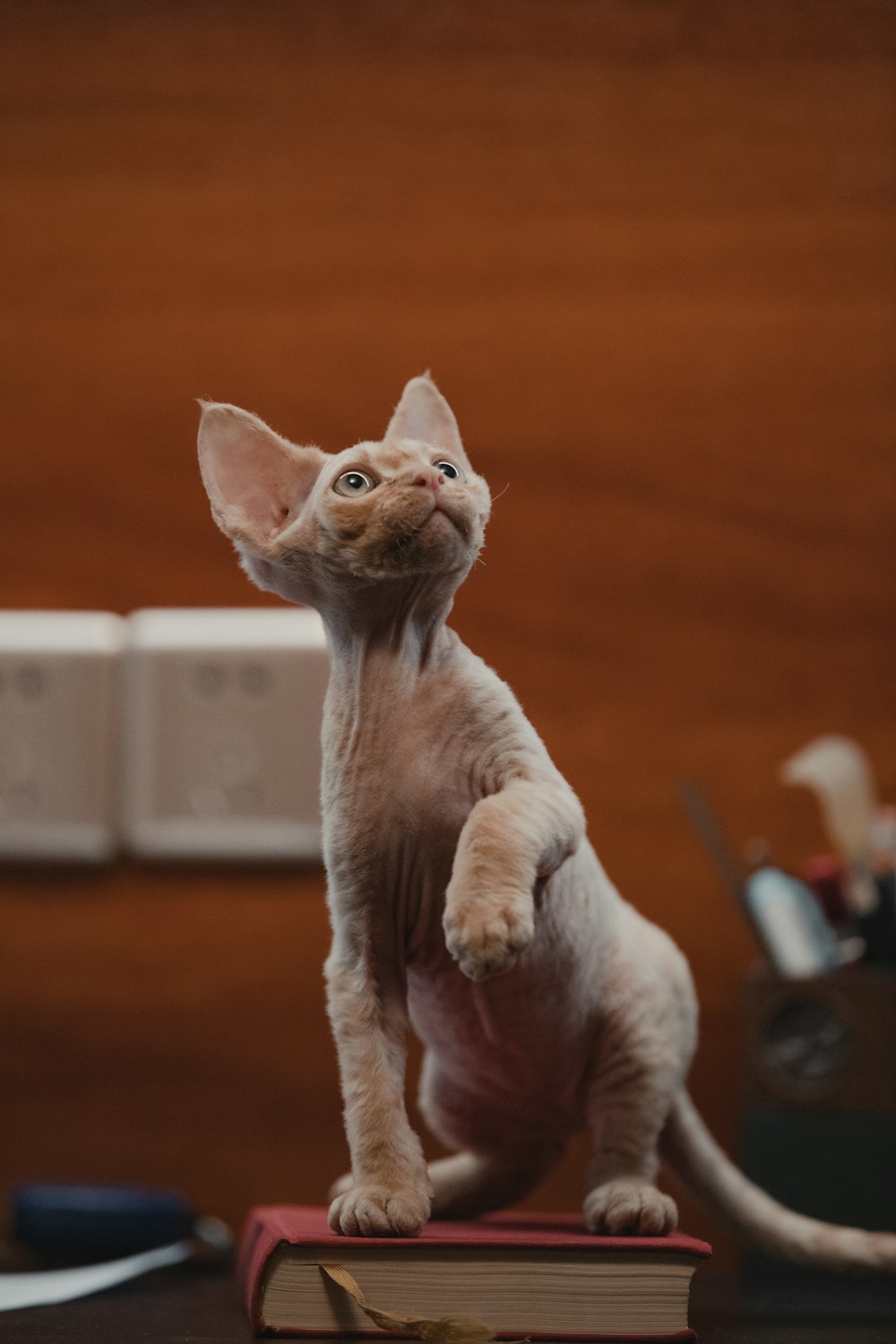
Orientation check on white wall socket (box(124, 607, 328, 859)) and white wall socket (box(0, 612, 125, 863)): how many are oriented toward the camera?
2

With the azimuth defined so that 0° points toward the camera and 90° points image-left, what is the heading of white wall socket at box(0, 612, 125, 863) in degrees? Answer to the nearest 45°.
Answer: approximately 0°

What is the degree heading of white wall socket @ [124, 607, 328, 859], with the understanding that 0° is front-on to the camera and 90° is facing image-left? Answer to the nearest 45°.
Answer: approximately 0°
